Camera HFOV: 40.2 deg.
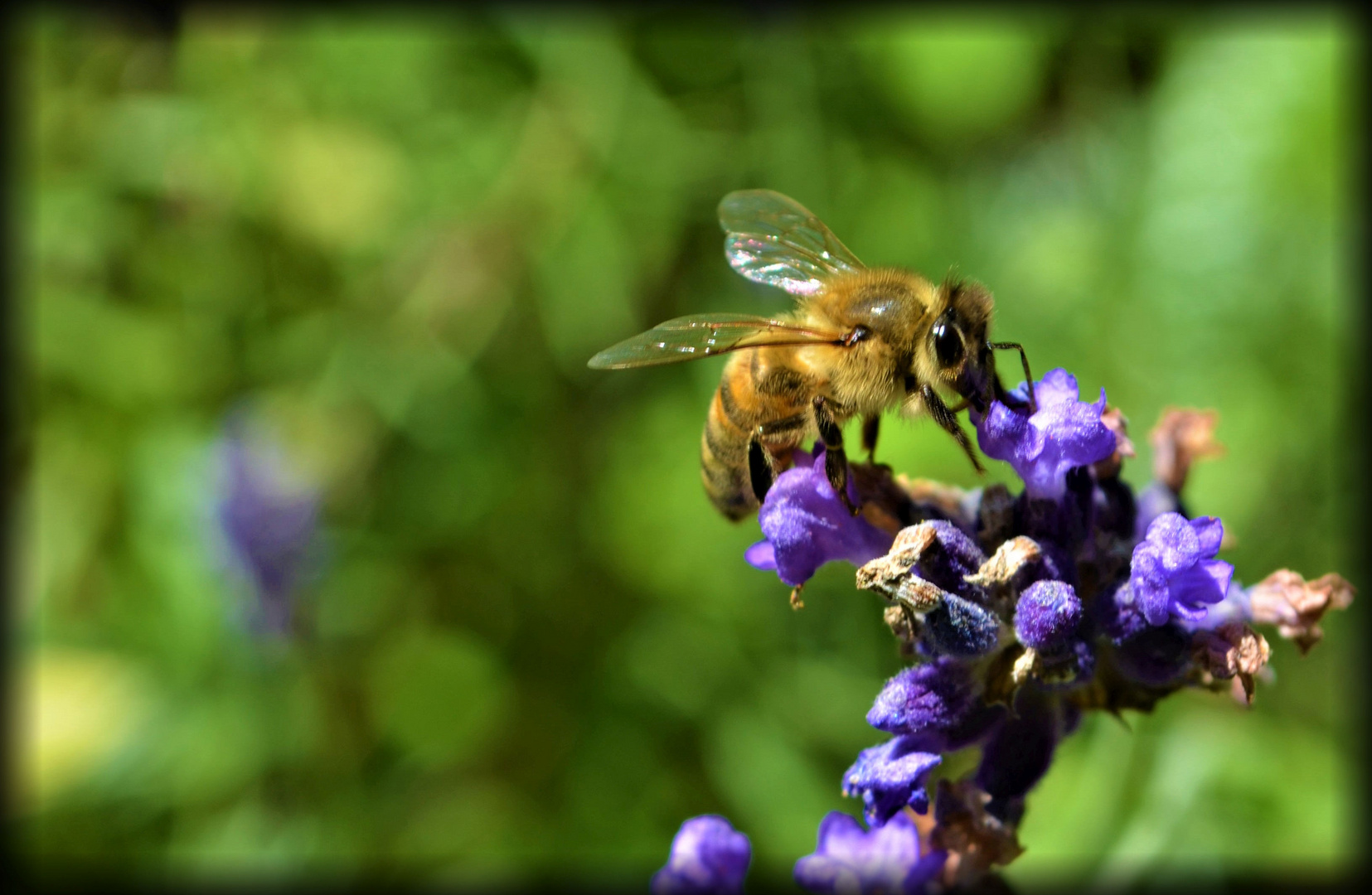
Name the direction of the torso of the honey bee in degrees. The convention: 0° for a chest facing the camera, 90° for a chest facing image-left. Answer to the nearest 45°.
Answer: approximately 270°

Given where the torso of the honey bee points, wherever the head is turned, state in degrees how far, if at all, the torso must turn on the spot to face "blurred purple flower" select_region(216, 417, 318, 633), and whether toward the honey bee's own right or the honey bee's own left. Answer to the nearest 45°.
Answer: approximately 135° to the honey bee's own left
